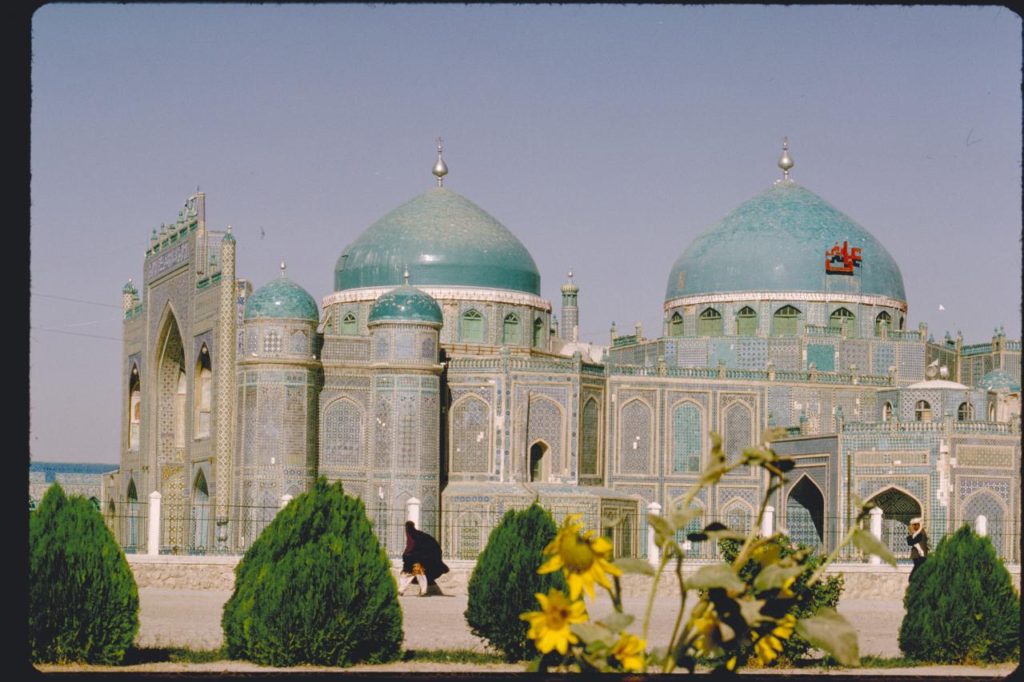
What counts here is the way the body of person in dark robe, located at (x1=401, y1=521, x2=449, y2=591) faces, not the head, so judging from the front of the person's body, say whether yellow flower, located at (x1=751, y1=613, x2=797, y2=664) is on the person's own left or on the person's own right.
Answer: on the person's own left

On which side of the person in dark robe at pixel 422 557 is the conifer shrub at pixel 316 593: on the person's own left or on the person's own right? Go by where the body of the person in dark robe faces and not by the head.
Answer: on the person's own left

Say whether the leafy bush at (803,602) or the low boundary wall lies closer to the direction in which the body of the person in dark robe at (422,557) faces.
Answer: the low boundary wall

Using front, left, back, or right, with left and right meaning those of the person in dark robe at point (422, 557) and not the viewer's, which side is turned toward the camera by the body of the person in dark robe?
left

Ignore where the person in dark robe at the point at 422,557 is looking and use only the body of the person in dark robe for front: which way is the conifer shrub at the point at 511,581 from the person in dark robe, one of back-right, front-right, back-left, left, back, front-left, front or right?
left

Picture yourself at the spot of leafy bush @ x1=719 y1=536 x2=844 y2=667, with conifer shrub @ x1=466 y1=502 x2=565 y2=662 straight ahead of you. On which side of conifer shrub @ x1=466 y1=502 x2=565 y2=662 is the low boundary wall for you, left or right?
right

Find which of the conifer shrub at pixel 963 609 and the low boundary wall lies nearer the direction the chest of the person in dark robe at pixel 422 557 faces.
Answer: the low boundary wall

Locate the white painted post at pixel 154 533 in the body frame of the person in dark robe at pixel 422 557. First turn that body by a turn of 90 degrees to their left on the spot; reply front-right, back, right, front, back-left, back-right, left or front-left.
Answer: back-right
